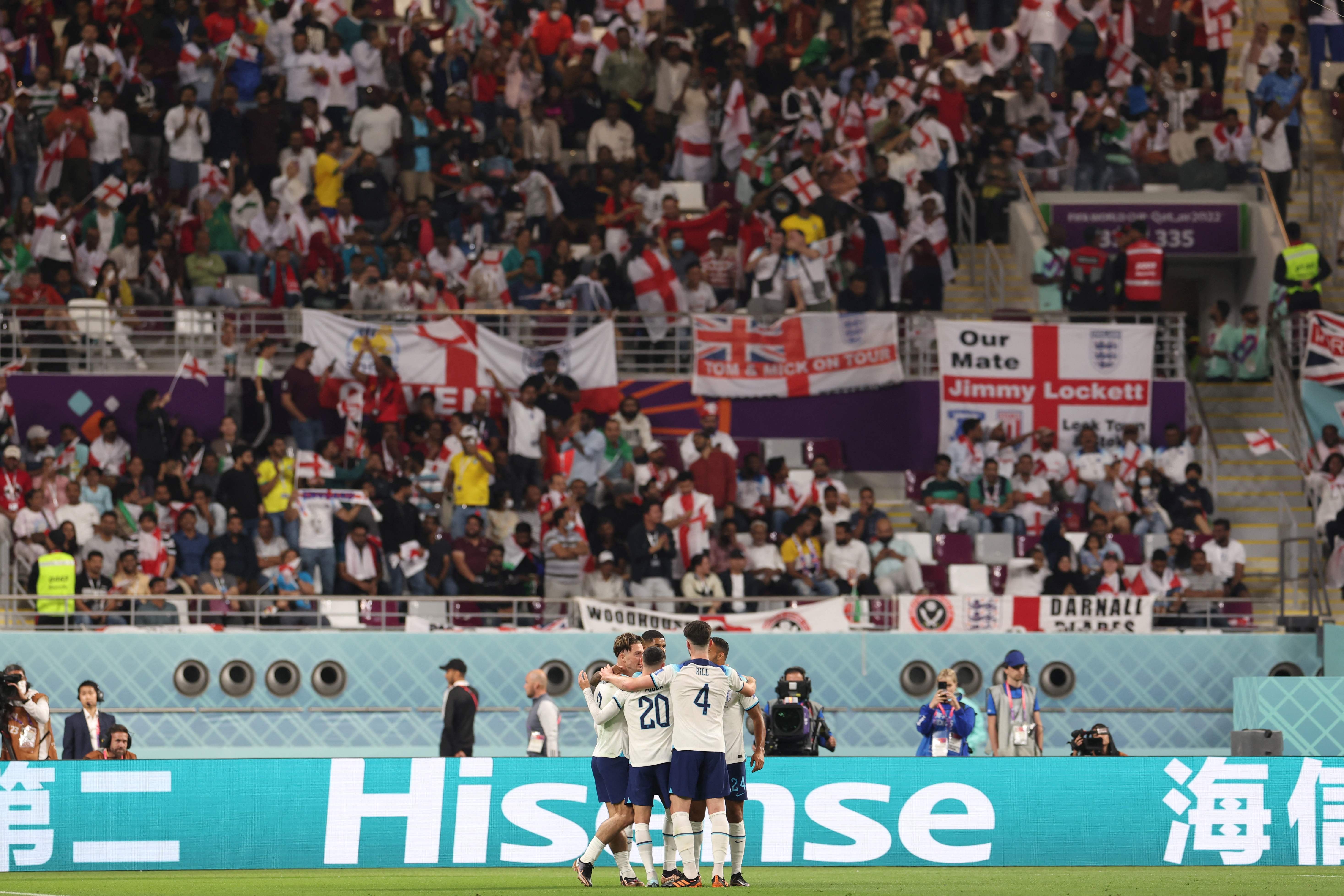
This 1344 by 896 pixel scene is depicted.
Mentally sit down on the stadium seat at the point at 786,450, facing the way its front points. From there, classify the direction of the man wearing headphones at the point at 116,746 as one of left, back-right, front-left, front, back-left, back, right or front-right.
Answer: front-right

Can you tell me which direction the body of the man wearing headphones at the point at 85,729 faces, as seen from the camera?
toward the camera

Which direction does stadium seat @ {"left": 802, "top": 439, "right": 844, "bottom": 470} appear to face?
toward the camera

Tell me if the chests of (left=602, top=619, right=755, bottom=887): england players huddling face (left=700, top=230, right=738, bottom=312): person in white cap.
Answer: yes

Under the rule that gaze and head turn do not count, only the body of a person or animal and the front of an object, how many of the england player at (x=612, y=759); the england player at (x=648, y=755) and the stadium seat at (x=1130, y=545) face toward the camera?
1

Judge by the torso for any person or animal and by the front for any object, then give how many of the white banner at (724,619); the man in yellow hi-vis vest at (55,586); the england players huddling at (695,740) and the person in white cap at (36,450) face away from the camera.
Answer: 2

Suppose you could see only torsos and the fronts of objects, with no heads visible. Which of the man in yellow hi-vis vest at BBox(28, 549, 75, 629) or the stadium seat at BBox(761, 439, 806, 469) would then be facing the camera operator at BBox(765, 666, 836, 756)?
the stadium seat

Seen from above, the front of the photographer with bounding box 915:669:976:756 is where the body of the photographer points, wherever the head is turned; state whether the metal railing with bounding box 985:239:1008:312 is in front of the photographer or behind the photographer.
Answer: behind

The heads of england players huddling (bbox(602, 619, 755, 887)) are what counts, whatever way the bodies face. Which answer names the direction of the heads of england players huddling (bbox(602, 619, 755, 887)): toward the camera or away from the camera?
away from the camera

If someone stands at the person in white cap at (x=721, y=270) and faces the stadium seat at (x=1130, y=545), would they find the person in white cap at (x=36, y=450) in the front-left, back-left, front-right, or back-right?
back-right

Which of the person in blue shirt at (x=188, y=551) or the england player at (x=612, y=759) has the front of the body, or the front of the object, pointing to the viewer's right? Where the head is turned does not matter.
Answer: the england player

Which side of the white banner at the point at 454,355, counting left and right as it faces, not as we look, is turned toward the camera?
front

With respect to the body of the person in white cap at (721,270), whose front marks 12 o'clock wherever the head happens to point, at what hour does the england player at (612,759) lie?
The england player is roughly at 12 o'clock from the person in white cap.

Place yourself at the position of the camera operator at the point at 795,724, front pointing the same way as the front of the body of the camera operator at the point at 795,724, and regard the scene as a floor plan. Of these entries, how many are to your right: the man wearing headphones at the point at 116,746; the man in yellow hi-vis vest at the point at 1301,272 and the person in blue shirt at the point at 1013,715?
1
